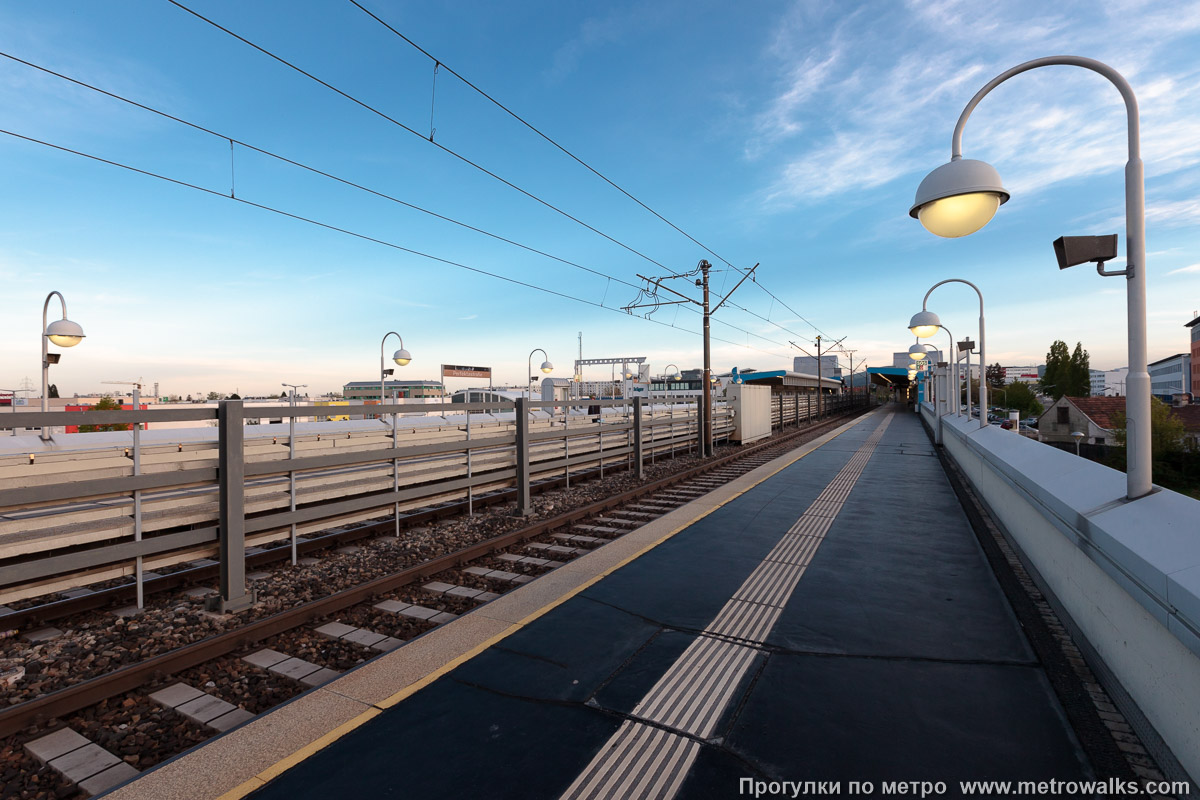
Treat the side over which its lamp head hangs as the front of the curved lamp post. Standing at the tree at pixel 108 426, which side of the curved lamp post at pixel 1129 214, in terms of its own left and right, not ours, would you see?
front

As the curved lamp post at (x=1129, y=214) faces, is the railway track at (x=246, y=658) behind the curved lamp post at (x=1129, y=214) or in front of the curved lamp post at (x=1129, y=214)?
in front

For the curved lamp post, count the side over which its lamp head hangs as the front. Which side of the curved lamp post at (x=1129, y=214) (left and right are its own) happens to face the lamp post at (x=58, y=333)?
front

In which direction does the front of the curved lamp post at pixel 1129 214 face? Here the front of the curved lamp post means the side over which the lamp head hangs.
to the viewer's left

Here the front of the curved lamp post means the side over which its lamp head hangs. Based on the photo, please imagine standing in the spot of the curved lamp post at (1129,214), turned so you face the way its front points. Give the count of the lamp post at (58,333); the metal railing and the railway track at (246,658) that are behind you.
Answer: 0

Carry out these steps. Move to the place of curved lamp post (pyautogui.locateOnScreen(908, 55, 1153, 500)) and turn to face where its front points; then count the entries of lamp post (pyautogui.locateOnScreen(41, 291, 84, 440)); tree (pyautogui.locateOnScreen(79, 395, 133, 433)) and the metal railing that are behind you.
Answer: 0
